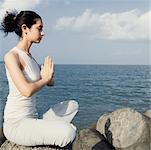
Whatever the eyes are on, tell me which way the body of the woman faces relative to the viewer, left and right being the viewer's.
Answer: facing to the right of the viewer

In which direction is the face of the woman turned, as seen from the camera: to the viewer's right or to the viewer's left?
to the viewer's right
